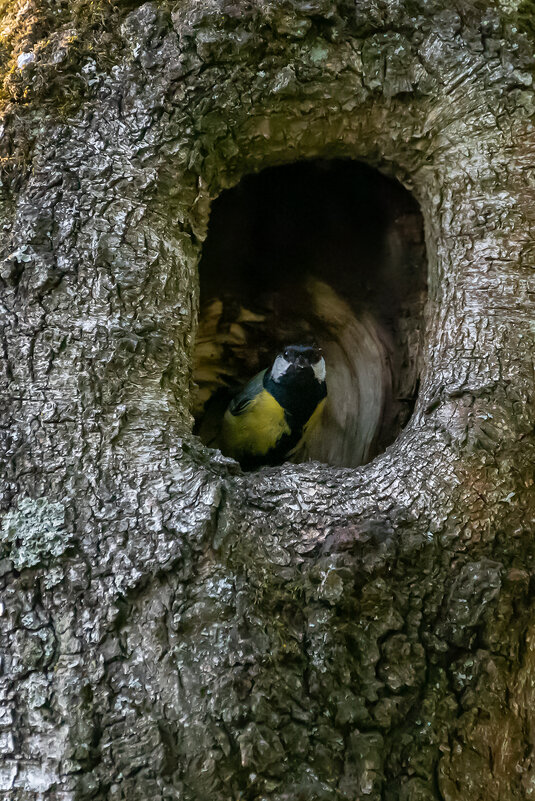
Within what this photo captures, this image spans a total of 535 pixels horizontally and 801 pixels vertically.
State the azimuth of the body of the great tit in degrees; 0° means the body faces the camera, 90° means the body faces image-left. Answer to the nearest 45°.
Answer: approximately 315°

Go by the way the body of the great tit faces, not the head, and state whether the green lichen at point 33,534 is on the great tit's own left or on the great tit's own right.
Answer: on the great tit's own right

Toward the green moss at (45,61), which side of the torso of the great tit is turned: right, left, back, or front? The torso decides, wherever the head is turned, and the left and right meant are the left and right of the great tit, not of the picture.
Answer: right
